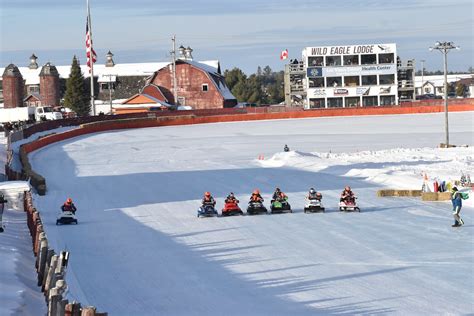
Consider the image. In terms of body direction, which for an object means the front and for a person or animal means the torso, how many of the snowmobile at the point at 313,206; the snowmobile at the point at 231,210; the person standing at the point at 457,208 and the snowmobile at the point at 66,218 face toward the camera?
3

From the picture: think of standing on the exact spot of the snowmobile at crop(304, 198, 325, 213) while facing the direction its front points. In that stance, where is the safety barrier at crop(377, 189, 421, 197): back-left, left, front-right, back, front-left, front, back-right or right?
back-left

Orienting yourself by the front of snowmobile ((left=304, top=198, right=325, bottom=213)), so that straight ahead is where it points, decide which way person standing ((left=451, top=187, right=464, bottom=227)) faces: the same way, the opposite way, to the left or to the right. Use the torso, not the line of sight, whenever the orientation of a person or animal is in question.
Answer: to the right

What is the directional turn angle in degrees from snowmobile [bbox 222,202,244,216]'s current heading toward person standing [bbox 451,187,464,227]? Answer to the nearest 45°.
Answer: approximately 45° to its left

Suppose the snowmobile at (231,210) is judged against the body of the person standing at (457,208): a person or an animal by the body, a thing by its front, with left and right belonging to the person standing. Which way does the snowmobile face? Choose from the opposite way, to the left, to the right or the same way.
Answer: to the left

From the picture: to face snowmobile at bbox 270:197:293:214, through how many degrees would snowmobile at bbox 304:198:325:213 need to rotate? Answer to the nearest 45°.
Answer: approximately 90° to its right

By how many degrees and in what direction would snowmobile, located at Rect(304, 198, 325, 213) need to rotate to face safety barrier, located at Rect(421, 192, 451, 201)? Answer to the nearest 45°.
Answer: approximately 135° to its left

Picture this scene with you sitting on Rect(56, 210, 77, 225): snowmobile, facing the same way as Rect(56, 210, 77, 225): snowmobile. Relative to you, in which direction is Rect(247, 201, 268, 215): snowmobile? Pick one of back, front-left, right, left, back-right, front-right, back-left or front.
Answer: left

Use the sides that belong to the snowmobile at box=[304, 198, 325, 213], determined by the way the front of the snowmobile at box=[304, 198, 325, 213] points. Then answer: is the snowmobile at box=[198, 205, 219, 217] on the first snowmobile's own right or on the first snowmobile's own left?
on the first snowmobile's own right

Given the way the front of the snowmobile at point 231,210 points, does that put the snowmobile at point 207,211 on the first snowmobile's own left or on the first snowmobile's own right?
on the first snowmobile's own right

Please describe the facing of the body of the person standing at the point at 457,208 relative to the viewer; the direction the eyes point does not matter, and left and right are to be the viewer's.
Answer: facing to the left of the viewer

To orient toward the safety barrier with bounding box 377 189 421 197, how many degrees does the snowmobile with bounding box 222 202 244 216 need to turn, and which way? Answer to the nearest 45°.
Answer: approximately 135° to its left
